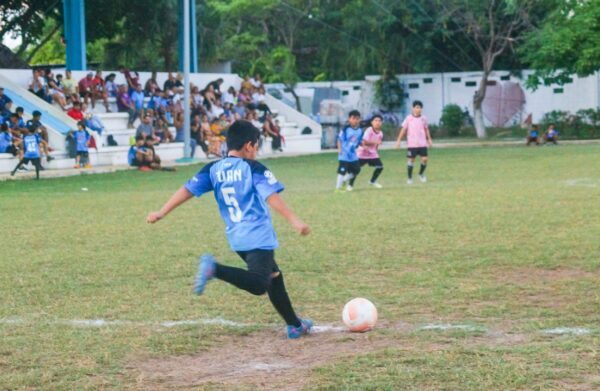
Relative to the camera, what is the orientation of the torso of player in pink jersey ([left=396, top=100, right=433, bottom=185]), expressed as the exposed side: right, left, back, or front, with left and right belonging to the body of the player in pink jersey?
front

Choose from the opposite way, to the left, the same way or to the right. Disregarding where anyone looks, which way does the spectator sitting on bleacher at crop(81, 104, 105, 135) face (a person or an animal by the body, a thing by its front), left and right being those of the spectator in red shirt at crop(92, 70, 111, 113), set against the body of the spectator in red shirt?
the same way

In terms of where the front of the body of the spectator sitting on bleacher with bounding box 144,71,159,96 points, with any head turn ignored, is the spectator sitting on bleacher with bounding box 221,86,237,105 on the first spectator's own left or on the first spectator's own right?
on the first spectator's own left

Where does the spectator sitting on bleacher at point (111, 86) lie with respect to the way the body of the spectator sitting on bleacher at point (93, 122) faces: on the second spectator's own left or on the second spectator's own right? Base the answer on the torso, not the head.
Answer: on the second spectator's own left

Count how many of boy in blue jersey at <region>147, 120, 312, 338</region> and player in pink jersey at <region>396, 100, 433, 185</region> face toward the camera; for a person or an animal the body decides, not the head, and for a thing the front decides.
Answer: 1

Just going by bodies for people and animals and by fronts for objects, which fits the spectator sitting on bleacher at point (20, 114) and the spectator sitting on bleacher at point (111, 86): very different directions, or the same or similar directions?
same or similar directions

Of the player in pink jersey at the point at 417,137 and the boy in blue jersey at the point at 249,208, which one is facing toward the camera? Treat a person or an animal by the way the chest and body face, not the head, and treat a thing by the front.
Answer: the player in pink jersey

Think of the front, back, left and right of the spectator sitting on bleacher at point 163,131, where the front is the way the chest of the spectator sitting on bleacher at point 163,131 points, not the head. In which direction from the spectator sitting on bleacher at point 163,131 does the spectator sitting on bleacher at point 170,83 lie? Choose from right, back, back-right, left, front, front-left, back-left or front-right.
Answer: back-left

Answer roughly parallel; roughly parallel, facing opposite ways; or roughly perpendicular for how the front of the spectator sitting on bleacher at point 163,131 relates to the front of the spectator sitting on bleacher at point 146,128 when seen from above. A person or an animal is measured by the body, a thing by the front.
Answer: roughly parallel

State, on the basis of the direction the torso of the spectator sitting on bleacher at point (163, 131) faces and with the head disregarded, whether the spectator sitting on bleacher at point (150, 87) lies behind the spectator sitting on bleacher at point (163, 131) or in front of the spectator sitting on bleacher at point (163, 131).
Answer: behind

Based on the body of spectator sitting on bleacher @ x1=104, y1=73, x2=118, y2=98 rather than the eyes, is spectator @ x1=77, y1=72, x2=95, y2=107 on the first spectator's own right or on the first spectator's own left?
on the first spectator's own right

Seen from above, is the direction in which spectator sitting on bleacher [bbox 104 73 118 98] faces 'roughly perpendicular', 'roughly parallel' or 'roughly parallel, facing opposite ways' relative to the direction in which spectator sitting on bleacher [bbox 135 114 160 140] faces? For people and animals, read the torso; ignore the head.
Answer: roughly parallel

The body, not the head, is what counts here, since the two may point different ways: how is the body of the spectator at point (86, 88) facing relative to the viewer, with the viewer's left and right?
facing the viewer and to the right of the viewer

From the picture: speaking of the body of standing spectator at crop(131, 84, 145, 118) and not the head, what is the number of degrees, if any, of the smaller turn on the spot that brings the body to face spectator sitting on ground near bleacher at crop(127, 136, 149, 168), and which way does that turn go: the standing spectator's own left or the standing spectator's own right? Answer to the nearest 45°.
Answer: approximately 45° to the standing spectator's own right

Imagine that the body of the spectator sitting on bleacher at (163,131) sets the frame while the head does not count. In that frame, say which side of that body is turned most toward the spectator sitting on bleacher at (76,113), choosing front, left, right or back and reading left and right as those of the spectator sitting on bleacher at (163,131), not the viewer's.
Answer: right

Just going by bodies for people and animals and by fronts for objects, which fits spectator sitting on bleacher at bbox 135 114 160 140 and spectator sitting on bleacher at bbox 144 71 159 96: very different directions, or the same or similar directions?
same or similar directions
